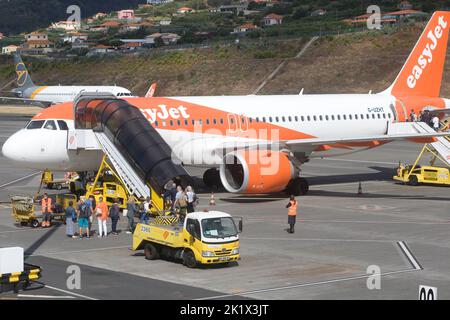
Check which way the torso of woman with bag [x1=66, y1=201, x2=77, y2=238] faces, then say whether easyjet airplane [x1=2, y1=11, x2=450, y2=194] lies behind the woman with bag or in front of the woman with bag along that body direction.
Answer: in front

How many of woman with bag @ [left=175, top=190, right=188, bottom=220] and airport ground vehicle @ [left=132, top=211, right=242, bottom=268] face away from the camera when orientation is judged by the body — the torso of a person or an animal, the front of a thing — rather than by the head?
1

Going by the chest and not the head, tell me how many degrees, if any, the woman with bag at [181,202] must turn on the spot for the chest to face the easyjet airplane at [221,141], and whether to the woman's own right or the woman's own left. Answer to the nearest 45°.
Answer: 0° — they already face it

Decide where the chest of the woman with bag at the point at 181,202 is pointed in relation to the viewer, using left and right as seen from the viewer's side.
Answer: facing away from the viewer

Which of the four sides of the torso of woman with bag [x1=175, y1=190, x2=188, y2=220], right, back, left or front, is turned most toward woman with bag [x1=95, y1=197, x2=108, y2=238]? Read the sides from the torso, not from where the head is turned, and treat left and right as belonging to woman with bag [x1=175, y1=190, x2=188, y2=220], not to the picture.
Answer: left

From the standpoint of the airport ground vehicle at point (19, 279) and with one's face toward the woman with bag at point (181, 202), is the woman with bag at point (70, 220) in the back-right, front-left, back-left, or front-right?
front-left

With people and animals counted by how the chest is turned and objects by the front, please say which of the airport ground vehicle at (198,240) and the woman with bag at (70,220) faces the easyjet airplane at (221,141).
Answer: the woman with bag

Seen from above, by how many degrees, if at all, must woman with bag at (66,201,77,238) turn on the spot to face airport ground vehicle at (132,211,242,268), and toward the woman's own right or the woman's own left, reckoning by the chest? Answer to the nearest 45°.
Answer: approximately 90° to the woman's own right

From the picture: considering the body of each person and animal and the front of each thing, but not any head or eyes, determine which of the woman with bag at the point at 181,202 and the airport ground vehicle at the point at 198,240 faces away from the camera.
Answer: the woman with bag

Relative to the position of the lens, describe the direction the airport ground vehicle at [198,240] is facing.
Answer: facing the viewer and to the right of the viewer

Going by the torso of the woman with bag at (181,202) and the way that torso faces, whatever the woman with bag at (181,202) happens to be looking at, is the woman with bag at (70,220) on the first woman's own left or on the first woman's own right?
on the first woman's own left

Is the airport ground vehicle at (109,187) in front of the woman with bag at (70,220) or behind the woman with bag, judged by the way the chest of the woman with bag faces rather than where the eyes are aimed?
in front

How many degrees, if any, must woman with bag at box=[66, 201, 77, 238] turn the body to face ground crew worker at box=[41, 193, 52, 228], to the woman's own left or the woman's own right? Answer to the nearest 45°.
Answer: approximately 90° to the woman's own left

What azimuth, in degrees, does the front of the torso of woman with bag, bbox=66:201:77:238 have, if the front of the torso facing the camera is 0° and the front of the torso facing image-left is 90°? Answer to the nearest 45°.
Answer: approximately 225°

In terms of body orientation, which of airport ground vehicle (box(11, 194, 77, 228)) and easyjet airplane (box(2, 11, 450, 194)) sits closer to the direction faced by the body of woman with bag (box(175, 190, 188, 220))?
the easyjet airplane

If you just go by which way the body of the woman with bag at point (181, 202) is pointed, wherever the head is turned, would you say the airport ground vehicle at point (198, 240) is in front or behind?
behind

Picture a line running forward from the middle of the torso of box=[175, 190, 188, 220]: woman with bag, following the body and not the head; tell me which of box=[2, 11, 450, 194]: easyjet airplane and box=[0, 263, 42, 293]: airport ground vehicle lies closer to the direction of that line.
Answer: the easyjet airplane
